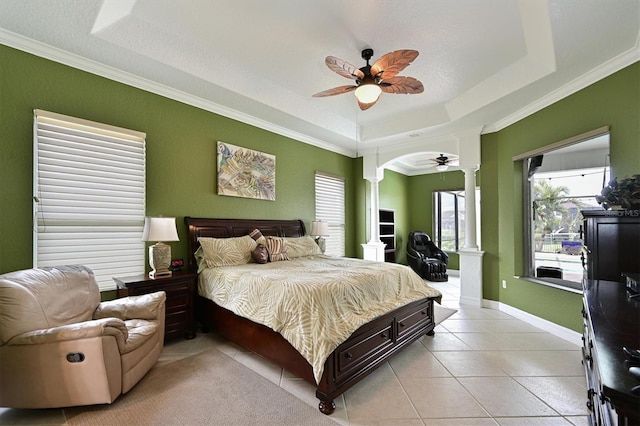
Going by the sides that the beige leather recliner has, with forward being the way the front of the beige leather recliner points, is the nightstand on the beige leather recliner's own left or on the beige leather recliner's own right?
on the beige leather recliner's own left

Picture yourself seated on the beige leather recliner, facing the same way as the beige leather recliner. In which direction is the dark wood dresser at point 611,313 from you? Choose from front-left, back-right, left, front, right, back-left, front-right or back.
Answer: front

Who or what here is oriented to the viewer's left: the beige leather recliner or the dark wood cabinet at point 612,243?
the dark wood cabinet

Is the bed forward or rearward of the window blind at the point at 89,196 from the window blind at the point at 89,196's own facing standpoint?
forward

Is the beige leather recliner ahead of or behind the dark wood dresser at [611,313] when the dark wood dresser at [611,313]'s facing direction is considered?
ahead

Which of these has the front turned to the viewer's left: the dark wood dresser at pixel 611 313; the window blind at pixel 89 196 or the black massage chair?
the dark wood dresser

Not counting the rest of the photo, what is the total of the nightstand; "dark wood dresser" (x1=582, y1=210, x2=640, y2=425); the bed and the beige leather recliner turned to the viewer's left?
1

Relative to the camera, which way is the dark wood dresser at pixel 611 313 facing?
to the viewer's left

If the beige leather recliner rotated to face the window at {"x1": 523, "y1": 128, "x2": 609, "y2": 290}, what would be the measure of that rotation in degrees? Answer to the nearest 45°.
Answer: approximately 45° to its left

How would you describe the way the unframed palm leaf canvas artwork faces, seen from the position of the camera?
facing the viewer and to the right of the viewer

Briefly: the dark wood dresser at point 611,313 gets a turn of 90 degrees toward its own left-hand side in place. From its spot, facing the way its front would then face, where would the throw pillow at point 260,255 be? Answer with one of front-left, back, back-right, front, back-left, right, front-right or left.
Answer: right
